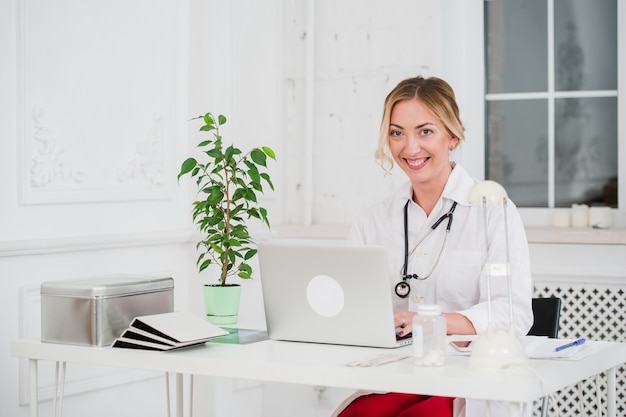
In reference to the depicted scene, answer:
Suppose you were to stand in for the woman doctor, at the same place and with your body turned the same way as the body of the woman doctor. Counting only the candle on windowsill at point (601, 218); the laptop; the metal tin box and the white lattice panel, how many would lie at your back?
2

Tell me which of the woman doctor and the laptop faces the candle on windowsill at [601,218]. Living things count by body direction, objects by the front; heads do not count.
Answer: the laptop

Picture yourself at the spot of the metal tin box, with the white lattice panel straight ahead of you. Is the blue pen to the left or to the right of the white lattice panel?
right

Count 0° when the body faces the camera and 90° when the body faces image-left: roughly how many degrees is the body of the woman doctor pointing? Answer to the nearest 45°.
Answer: approximately 45°

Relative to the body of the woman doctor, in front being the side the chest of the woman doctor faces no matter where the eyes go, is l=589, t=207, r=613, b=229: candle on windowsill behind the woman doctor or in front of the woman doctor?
behind

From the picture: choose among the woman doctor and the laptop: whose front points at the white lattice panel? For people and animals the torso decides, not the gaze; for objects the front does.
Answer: the laptop

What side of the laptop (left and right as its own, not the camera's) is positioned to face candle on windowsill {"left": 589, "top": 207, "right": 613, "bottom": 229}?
front

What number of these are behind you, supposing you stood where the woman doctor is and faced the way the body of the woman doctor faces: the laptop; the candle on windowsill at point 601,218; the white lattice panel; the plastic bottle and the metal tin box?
2

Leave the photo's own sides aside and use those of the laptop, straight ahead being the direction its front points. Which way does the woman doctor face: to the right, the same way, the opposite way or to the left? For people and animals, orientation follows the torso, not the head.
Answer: the opposite way

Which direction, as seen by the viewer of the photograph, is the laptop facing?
facing away from the viewer and to the right of the viewer

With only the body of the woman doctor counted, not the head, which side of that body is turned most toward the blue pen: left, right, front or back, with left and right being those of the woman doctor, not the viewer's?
left

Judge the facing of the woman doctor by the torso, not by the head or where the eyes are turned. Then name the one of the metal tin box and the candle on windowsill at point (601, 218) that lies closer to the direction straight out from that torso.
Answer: the metal tin box

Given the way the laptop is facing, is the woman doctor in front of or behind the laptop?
in front
